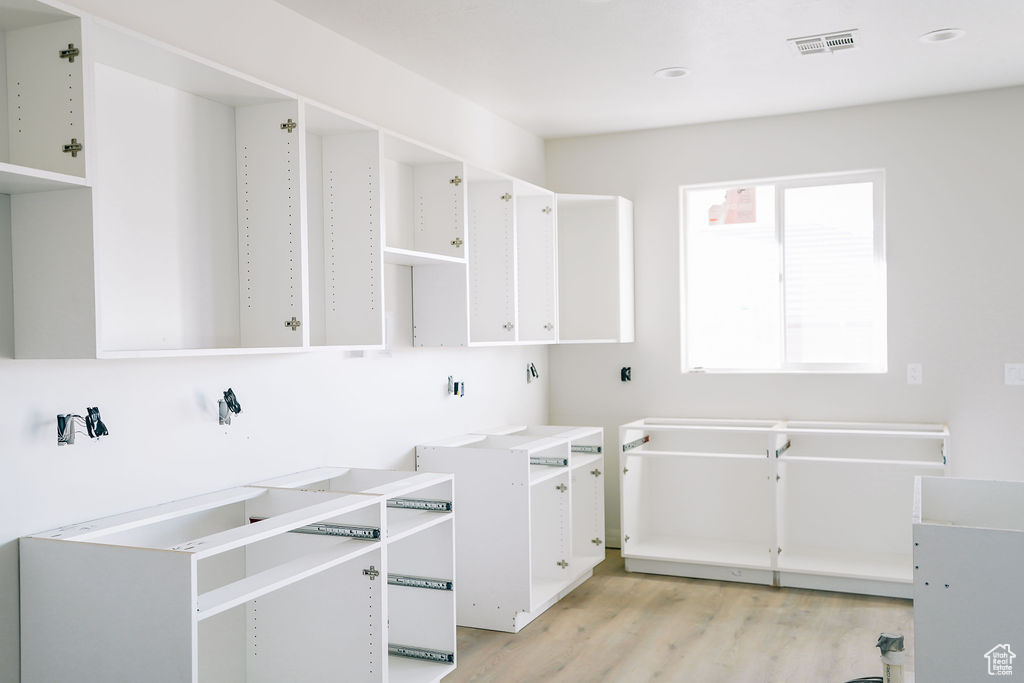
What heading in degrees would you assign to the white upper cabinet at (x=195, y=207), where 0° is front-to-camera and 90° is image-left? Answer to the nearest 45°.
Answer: approximately 315°

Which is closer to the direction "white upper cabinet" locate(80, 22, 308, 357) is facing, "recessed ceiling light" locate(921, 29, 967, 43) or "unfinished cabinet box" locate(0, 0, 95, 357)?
the recessed ceiling light

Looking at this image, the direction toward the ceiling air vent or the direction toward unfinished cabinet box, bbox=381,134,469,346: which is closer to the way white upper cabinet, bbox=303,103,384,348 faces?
the ceiling air vent

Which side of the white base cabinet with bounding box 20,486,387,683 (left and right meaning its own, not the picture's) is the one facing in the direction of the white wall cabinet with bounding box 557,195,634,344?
left

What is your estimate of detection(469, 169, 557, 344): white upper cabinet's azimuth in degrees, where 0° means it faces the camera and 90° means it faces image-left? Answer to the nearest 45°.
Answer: approximately 315°

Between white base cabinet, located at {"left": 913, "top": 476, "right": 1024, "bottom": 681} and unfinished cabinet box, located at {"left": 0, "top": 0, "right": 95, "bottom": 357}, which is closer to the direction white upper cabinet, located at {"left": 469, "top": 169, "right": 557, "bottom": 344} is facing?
the white base cabinet

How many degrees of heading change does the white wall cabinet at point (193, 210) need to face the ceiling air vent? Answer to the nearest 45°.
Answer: approximately 45° to its left

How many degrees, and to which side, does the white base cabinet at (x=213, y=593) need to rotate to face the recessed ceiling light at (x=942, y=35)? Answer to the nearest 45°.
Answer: approximately 45° to its left
